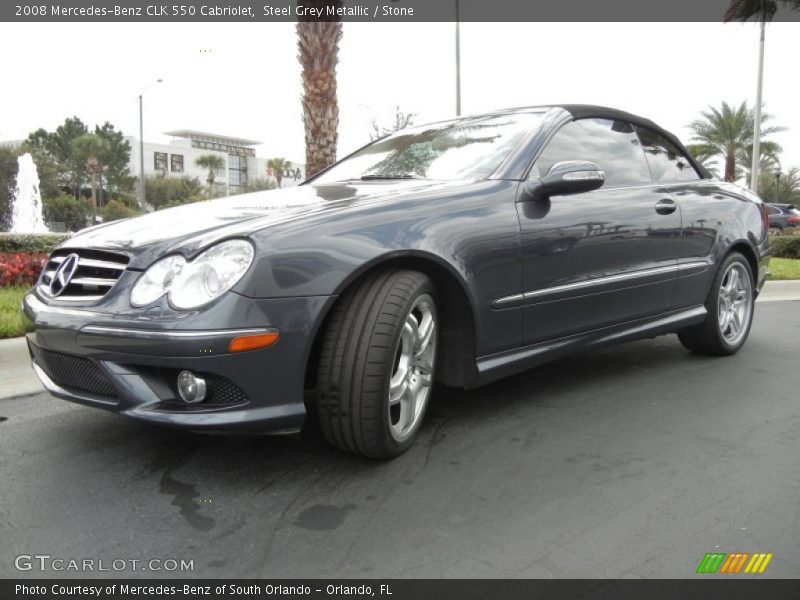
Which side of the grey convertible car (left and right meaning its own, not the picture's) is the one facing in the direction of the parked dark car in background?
back

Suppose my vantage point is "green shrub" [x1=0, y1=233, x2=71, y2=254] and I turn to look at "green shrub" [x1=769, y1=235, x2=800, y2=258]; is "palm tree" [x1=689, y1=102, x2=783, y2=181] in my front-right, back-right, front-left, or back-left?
front-left

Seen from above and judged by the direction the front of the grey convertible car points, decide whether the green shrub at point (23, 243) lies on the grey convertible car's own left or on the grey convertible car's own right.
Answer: on the grey convertible car's own right

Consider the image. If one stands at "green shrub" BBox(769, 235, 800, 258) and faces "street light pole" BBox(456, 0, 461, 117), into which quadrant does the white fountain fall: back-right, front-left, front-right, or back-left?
front-left

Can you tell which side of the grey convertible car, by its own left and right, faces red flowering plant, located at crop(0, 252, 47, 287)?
right

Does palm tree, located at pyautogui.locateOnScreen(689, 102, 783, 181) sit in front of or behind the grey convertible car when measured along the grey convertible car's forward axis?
behind

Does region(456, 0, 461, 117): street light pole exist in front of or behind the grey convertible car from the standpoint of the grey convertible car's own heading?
behind

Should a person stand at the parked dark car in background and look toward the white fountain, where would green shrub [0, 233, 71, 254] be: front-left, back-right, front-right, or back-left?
front-left

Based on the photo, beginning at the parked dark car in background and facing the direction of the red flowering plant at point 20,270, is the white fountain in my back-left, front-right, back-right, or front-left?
front-right

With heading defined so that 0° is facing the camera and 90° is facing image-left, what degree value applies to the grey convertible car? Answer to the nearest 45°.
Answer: approximately 45°
